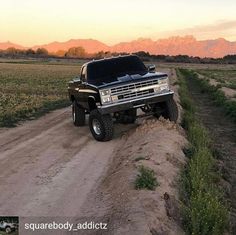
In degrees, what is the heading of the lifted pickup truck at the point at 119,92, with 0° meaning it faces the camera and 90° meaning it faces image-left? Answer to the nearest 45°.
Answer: approximately 315°
